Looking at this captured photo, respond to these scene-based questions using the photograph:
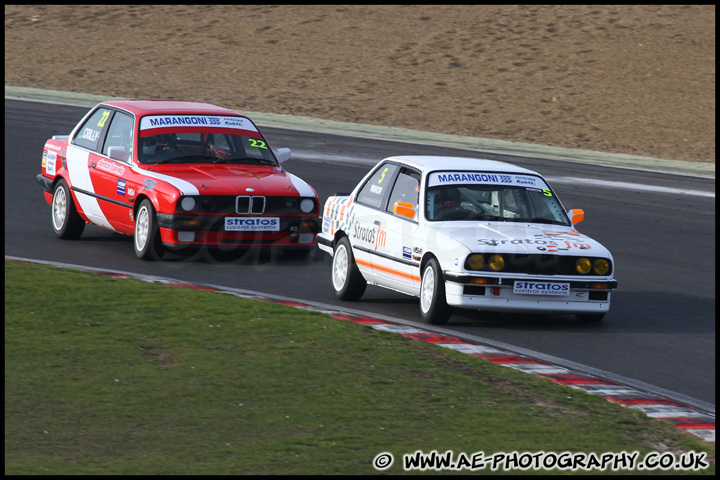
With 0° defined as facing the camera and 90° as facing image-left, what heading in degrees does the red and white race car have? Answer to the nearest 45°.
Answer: approximately 315°

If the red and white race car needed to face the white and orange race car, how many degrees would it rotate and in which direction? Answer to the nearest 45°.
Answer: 0° — it already faces it

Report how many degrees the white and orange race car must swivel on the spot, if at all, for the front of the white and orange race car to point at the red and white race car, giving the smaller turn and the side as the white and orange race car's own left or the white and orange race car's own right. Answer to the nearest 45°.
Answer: approximately 180°

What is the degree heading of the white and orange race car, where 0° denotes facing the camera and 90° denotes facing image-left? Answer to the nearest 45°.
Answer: approximately 315°
